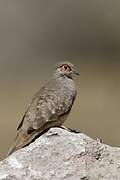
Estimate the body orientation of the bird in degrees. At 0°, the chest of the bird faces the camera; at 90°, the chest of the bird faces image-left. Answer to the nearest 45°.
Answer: approximately 270°
